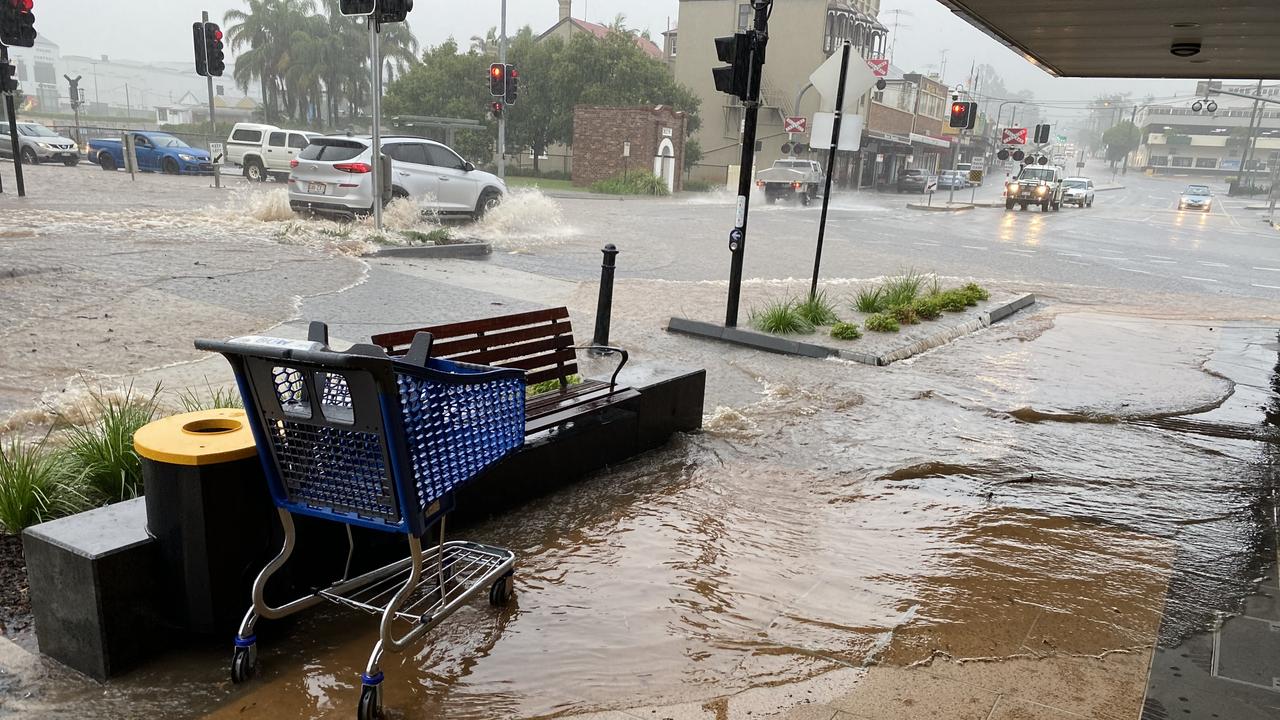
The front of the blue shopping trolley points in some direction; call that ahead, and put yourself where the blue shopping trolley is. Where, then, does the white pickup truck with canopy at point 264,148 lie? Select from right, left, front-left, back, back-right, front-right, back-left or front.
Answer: front-left

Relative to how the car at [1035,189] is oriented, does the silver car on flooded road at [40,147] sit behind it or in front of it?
in front

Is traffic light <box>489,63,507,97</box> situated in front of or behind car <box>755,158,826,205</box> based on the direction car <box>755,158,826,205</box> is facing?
behind

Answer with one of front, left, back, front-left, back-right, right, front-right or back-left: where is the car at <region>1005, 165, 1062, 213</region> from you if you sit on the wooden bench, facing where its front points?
left

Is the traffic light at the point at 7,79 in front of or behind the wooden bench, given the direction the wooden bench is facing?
behind

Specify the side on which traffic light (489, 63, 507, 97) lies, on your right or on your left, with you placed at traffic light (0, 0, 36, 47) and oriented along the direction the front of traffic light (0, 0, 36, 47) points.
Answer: on your left

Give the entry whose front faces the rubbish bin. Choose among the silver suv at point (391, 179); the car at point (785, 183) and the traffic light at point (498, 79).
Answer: the traffic light

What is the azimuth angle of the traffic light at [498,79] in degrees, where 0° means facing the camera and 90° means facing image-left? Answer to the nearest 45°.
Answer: approximately 0°

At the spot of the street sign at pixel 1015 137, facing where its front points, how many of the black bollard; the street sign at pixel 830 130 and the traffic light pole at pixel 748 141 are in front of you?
3
